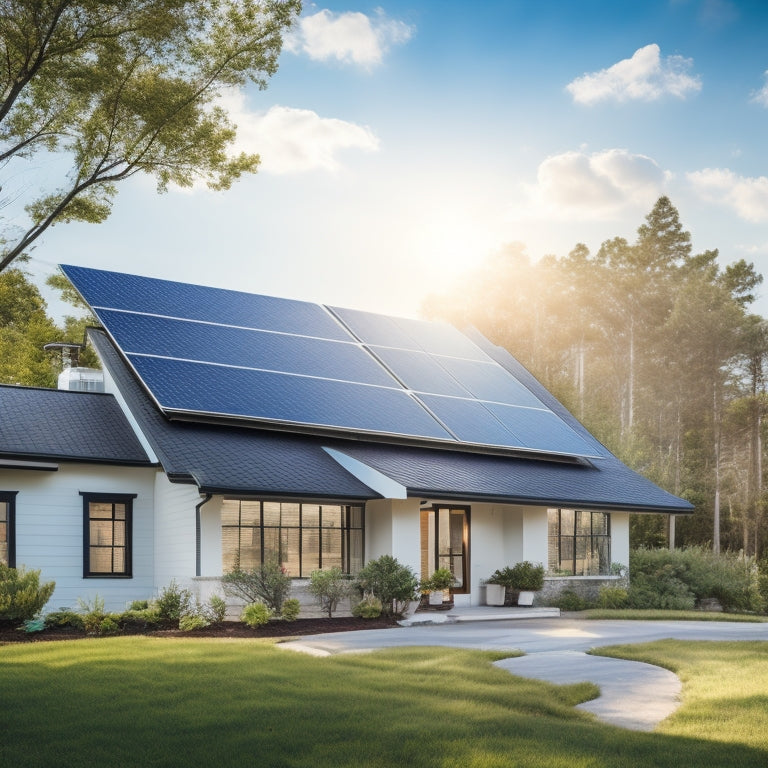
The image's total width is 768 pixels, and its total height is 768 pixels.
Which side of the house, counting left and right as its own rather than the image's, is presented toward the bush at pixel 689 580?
left

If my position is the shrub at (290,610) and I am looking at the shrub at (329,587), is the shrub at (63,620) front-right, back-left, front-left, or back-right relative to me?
back-left

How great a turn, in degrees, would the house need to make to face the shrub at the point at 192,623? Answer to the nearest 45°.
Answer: approximately 45° to its right

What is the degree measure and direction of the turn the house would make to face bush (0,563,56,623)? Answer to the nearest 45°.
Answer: approximately 90° to its right

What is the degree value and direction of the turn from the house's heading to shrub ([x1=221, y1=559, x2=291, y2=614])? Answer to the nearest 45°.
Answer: approximately 45° to its right

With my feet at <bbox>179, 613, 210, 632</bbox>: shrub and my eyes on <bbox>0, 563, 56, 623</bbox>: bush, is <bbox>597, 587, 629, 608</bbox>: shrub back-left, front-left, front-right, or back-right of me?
back-right

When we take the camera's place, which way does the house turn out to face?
facing the viewer and to the right of the viewer

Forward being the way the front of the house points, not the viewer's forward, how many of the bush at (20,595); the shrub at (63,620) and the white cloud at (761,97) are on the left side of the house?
1

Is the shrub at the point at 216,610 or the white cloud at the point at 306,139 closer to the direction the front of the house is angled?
the shrub

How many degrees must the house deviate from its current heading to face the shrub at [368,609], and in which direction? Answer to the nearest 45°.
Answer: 0° — it already faces it

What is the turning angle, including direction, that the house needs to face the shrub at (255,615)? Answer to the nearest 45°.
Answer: approximately 45° to its right
